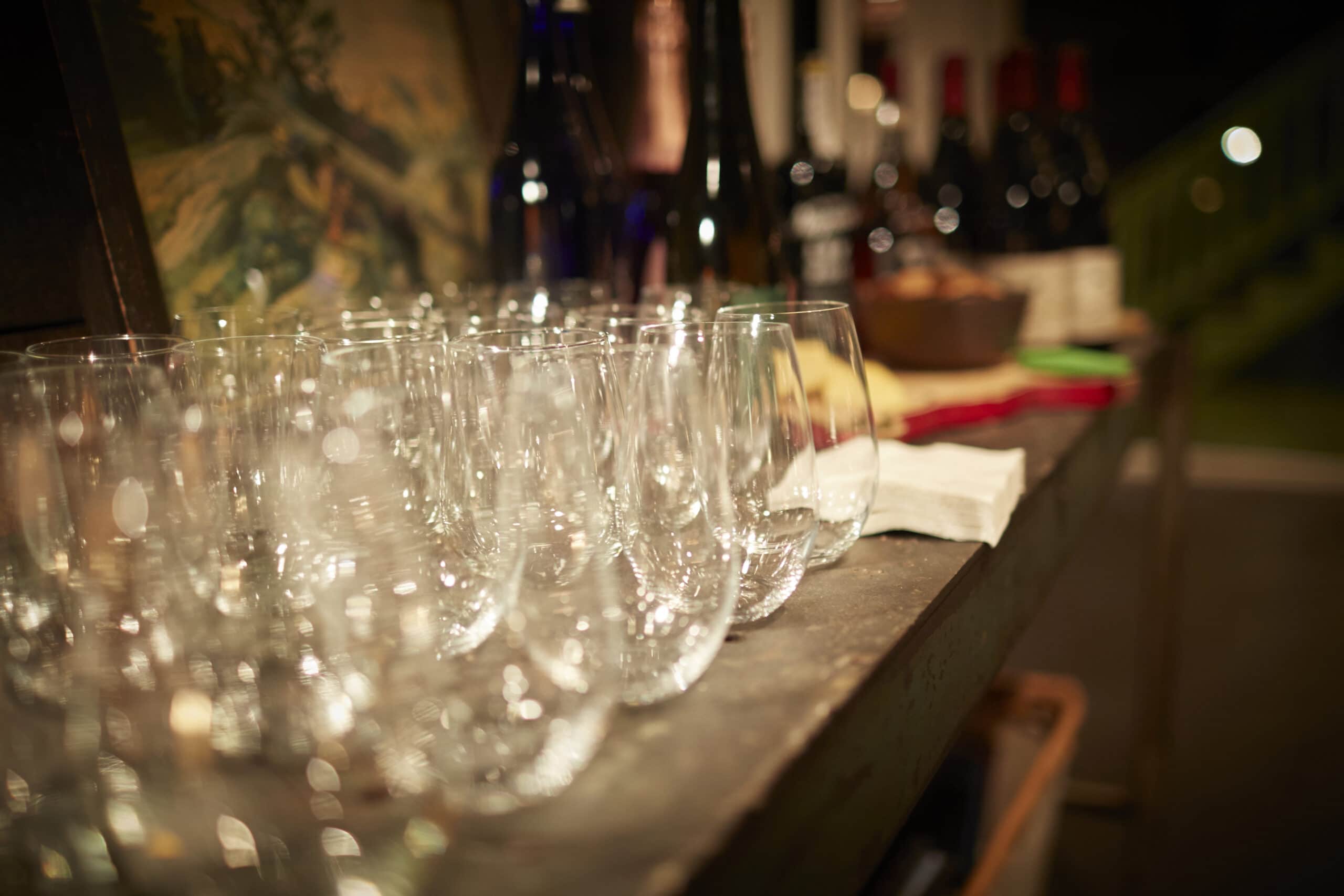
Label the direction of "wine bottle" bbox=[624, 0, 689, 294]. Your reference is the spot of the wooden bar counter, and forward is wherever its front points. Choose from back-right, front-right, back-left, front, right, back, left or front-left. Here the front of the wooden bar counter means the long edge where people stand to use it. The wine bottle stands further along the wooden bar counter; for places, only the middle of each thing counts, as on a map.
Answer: left

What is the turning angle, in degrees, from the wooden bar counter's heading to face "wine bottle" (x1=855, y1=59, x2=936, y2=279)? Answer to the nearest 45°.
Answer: approximately 90° to its left

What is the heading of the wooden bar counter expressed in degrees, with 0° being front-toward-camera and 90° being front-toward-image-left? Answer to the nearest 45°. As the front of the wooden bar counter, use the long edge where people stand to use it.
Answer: approximately 270°

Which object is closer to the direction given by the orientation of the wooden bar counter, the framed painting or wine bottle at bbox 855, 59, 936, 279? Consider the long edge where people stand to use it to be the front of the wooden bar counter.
the wine bottle

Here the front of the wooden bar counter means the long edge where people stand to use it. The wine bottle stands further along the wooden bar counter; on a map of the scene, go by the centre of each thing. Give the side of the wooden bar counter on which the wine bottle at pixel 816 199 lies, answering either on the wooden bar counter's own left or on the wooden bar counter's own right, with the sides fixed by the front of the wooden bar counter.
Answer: on the wooden bar counter's own left

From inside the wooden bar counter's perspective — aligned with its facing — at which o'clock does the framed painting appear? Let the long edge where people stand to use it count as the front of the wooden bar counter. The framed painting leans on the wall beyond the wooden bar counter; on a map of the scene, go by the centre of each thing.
The framed painting is roughly at 8 o'clock from the wooden bar counter.
